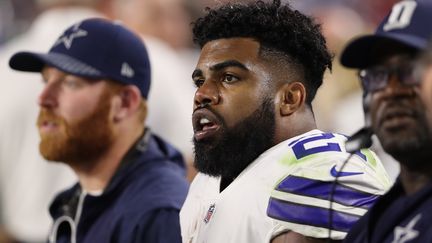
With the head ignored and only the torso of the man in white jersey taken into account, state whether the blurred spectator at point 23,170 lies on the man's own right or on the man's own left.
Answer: on the man's own right

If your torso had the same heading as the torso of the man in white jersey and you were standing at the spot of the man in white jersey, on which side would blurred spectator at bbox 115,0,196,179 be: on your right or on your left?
on your right

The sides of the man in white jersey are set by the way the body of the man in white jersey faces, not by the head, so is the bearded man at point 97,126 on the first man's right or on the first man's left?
on the first man's right

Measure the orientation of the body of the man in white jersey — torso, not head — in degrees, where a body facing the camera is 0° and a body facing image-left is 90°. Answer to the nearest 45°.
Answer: approximately 45°
